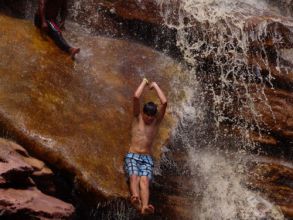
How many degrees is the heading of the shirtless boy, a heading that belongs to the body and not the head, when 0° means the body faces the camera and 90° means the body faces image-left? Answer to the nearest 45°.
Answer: approximately 0°
